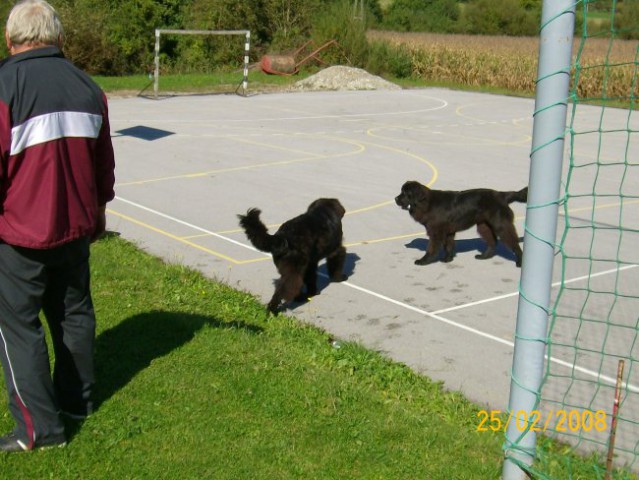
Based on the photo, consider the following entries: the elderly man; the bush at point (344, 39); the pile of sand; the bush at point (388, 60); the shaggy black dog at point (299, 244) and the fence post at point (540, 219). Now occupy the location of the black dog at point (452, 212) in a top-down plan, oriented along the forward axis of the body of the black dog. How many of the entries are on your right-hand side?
3

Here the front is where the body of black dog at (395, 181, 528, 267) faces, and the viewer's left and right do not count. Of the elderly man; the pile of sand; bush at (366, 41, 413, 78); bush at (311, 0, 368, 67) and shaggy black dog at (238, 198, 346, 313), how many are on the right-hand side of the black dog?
3

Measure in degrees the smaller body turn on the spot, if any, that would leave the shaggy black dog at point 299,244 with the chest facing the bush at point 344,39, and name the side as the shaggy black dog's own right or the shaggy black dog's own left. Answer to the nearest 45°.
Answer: approximately 45° to the shaggy black dog's own left

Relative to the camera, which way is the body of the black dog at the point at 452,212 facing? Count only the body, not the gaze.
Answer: to the viewer's left

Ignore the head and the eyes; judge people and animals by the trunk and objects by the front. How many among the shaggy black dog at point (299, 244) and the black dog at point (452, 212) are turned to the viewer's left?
1

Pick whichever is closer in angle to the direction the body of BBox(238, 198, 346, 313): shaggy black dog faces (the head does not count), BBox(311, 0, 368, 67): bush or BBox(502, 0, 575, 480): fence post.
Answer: the bush

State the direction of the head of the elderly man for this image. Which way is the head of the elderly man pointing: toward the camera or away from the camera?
away from the camera

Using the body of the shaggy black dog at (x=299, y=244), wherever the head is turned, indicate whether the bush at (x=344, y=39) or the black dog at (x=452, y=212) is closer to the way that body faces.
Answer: the black dog

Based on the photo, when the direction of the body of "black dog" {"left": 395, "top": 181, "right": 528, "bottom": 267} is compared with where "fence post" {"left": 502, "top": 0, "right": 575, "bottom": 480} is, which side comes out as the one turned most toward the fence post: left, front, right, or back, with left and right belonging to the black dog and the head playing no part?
left

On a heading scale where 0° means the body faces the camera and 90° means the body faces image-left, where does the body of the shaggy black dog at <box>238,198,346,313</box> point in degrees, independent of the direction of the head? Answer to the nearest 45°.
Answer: approximately 225°

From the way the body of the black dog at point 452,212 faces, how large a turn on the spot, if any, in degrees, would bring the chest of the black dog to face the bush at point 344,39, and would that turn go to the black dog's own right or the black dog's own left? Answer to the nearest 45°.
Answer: approximately 90° to the black dog's own right
